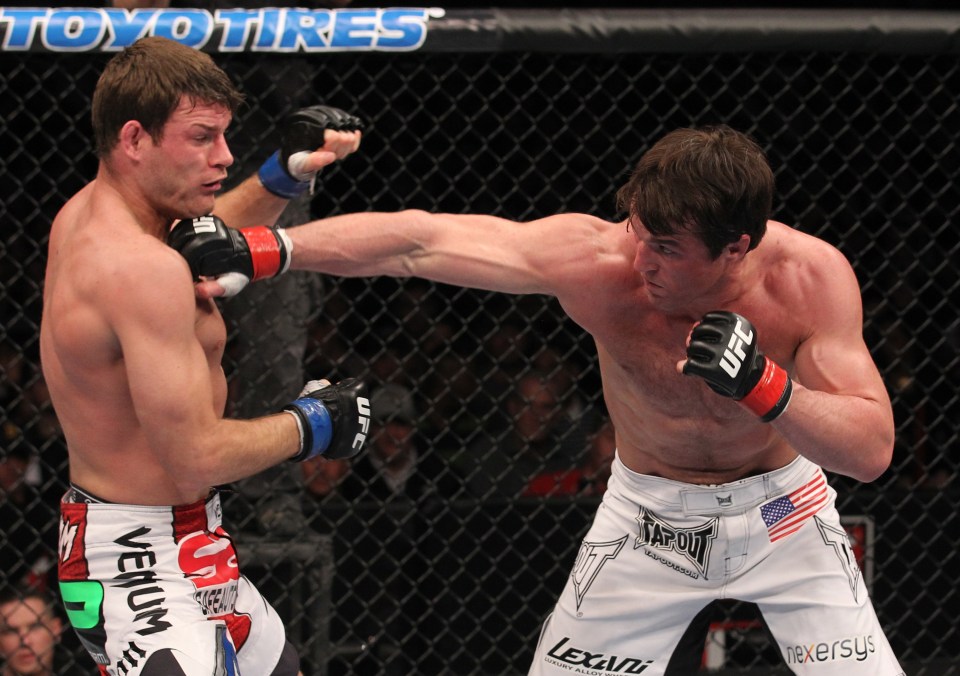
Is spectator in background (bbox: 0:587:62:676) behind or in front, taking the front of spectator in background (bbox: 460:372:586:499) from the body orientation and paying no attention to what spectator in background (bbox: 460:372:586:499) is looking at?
in front

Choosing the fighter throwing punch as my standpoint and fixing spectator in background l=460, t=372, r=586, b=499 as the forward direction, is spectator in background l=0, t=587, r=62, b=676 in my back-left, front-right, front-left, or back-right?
front-left

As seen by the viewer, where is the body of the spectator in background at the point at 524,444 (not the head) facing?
toward the camera

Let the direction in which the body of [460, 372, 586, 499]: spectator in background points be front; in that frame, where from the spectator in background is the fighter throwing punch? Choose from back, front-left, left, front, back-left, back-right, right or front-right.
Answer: front

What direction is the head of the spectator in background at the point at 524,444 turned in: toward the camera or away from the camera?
toward the camera
